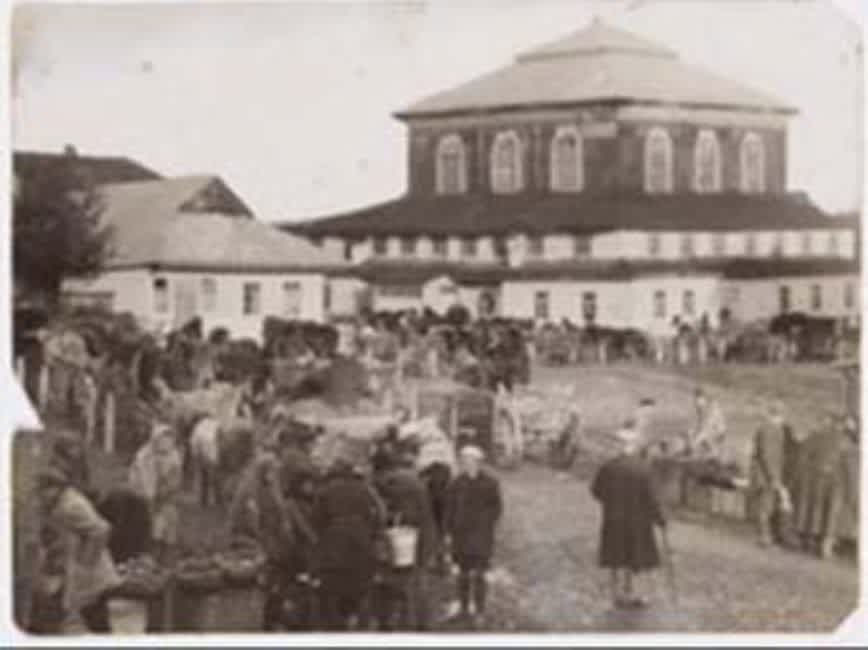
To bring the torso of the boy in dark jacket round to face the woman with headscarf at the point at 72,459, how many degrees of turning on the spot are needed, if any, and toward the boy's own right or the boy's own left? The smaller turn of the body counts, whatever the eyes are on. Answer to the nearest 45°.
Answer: approximately 90° to the boy's own right

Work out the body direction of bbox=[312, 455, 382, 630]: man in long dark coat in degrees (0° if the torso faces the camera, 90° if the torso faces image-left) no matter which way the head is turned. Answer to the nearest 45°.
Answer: approximately 180°

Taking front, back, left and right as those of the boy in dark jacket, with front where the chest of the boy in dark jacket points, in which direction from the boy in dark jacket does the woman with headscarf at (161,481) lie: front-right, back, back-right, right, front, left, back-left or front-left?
right

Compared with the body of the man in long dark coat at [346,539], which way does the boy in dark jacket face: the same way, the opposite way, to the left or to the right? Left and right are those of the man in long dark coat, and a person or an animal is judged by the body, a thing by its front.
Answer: the opposite way

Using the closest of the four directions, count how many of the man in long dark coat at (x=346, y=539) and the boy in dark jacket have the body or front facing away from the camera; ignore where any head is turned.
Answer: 1

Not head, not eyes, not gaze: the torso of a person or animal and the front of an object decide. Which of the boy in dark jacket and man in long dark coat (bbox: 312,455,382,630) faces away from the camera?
the man in long dark coat

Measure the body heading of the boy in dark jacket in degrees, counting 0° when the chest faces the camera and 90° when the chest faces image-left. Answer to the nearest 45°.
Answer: approximately 0°

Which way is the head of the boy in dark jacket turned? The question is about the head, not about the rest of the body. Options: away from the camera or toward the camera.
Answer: toward the camera
